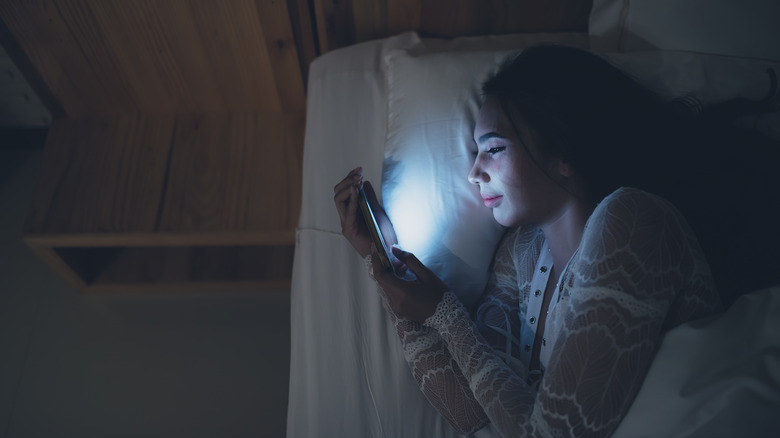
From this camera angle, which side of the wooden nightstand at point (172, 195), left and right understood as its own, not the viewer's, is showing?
front

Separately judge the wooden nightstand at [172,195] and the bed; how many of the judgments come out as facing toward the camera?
2

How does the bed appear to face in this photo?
toward the camera

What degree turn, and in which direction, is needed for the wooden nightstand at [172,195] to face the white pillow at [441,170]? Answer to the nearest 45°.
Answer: approximately 45° to its left

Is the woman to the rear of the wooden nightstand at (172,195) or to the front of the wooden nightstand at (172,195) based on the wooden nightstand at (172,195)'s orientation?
to the front

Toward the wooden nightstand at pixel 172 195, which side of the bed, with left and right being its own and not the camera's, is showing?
right
